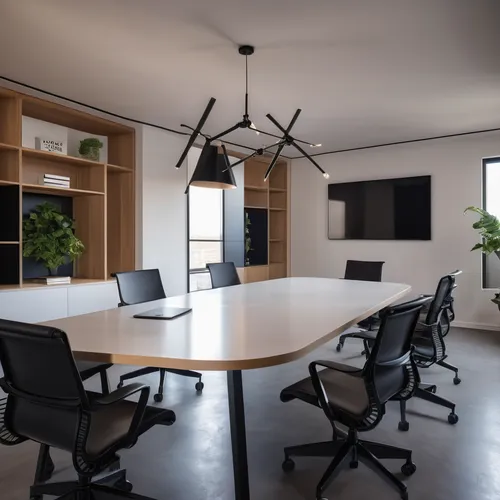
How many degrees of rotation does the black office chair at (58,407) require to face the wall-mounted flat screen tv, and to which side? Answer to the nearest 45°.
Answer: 0° — it already faces it

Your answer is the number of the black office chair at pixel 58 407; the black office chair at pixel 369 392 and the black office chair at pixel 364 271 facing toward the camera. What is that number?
1

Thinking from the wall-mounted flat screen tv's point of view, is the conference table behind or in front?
in front

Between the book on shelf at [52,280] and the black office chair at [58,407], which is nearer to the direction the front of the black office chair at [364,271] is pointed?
the black office chair

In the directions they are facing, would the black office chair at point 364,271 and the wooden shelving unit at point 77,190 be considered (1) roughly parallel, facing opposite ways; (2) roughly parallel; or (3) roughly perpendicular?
roughly perpendicular

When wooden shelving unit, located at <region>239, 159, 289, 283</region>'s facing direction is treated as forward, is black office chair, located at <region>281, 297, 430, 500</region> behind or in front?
in front

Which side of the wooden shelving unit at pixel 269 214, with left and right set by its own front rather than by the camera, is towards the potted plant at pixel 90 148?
right

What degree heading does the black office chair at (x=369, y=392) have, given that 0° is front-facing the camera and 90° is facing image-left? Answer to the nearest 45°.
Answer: approximately 135°

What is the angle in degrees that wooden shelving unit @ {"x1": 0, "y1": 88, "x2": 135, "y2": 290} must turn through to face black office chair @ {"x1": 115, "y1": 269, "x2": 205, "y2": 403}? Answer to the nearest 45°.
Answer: approximately 45° to its right

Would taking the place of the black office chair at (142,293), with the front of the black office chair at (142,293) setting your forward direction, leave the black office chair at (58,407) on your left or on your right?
on your right

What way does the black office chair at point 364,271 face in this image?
toward the camera

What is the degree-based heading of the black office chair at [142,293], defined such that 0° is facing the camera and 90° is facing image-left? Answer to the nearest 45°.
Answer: approximately 315°

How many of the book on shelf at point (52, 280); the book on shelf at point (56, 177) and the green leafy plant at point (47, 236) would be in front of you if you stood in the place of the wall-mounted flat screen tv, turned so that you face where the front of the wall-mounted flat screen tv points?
3

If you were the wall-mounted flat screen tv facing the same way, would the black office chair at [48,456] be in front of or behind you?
in front

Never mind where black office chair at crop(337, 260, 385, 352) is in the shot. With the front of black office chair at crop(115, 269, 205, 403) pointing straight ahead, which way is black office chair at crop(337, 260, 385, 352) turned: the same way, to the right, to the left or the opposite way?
to the right

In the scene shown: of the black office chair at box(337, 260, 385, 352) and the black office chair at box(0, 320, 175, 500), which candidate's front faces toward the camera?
the black office chair at box(337, 260, 385, 352)

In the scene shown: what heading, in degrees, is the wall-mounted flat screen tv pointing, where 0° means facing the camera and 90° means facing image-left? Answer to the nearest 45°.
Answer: approximately 45°
